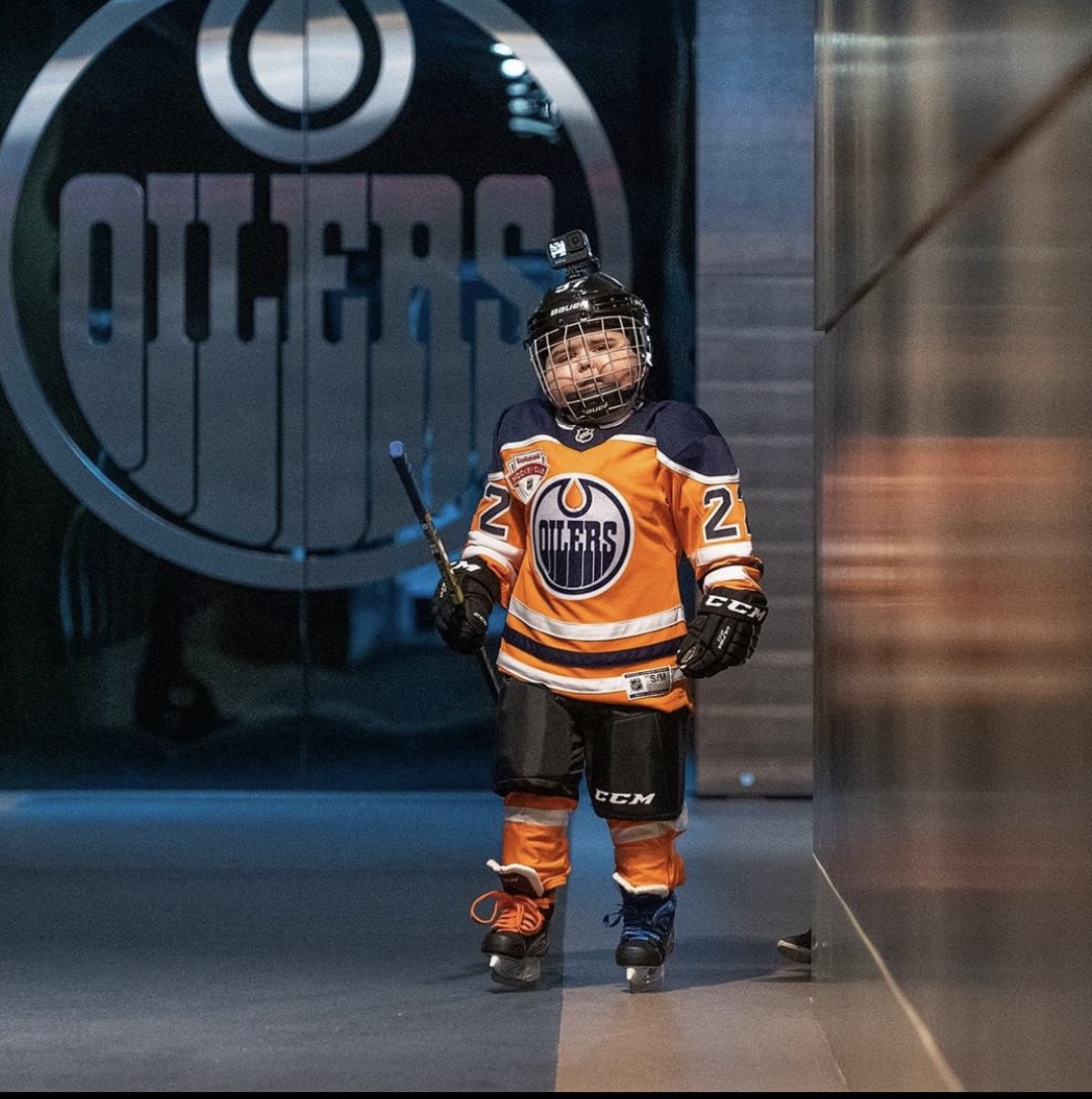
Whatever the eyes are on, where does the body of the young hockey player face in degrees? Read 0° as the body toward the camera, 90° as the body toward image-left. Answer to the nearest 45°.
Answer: approximately 0°
